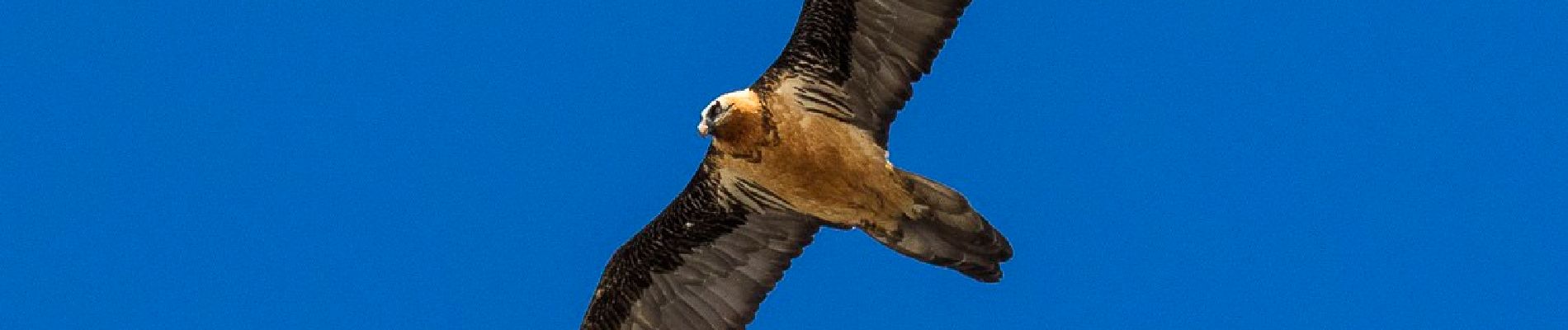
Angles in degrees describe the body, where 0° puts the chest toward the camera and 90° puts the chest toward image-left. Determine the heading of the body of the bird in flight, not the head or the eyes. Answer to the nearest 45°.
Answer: approximately 90°
